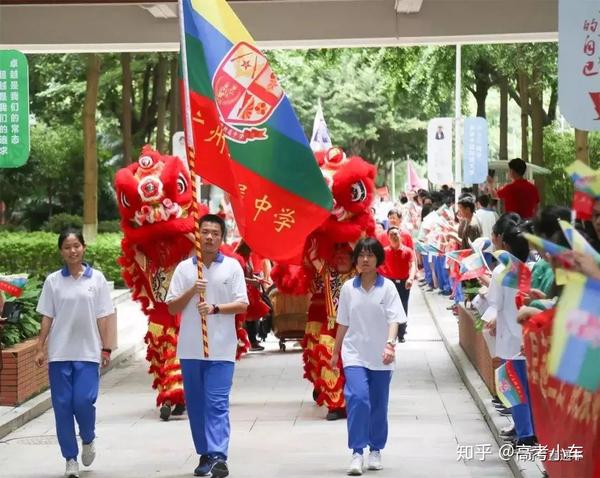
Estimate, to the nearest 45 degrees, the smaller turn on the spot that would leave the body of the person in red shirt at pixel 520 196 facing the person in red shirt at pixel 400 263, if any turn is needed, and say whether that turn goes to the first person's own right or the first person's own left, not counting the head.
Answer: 0° — they already face them

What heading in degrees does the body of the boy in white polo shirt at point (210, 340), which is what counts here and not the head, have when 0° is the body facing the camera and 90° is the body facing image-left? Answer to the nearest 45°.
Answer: approximately 0°

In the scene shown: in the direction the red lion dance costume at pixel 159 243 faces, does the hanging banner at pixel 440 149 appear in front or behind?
behind

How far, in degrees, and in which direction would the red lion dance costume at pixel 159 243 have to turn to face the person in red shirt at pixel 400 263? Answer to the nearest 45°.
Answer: approximately 135° to its left

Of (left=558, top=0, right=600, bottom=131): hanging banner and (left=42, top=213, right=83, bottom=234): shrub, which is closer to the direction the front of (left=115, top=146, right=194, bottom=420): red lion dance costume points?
the hanging banner

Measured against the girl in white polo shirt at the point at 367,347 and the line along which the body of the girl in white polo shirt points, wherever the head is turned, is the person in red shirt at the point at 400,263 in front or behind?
behind

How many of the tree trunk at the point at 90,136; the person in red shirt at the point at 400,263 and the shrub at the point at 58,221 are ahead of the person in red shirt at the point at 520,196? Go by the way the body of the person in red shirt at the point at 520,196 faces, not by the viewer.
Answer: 3

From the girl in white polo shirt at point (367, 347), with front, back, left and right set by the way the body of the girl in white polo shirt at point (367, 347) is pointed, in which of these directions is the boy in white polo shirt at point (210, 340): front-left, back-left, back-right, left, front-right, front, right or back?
right
